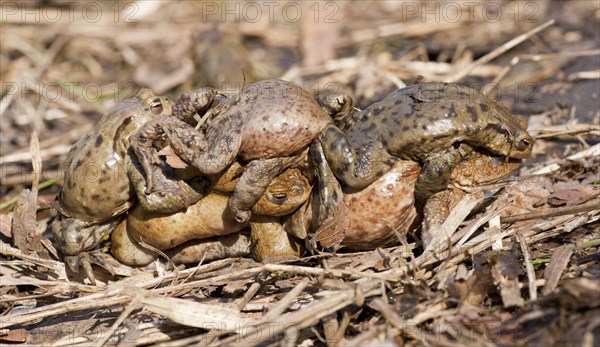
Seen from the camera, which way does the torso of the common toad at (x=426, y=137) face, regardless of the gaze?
to the viewer's right

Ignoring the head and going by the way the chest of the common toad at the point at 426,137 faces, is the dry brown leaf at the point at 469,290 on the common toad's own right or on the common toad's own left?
on the common toad's own right

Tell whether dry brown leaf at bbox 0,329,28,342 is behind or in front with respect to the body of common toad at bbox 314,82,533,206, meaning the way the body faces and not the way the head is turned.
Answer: behind

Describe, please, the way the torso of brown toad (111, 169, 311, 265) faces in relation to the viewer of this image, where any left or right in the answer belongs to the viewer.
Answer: facing to the right of the viewer

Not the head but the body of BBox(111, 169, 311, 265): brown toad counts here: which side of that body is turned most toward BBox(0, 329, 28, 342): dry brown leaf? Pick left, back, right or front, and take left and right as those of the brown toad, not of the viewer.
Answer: back

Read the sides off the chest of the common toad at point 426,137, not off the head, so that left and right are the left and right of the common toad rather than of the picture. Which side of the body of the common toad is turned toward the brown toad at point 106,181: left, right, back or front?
back

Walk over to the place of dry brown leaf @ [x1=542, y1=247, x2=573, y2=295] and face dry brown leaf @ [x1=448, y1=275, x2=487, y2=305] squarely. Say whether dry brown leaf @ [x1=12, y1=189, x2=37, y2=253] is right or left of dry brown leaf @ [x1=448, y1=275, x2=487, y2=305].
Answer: right

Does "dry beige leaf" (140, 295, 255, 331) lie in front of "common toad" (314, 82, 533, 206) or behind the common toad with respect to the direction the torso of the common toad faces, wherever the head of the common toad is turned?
behind

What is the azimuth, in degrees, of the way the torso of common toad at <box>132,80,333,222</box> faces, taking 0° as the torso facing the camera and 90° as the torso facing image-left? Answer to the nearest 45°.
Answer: approximately 270°
